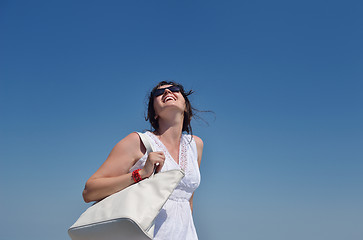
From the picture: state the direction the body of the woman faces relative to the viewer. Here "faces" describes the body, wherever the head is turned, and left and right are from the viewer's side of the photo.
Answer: facing the viewer and to the right of the viewer
